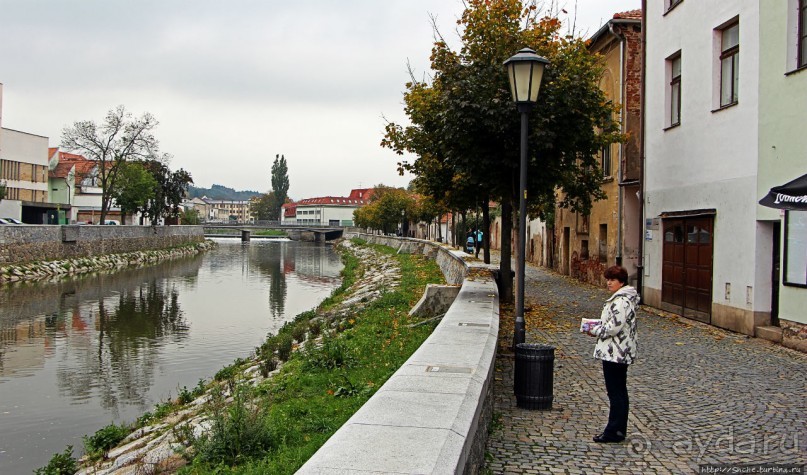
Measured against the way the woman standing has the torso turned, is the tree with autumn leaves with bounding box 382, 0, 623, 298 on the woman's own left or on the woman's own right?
on the woman's own right

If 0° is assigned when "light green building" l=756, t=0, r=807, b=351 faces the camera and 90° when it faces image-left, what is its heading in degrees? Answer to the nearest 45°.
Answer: approximately 45°

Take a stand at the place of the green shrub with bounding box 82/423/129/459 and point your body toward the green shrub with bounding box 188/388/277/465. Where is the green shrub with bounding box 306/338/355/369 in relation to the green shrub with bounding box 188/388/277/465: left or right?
left

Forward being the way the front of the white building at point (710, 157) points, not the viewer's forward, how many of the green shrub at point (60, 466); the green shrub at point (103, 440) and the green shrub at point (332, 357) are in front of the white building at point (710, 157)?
3
